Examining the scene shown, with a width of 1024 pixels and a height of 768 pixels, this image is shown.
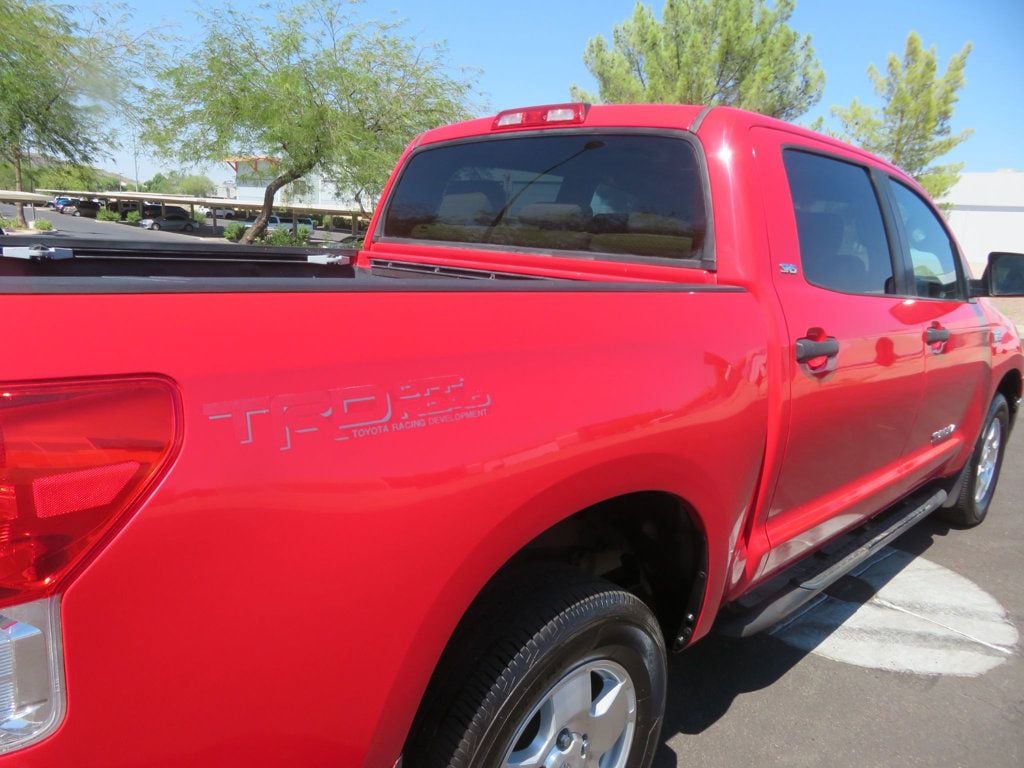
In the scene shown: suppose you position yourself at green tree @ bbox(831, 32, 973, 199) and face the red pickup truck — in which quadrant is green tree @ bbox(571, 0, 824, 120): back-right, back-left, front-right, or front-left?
front-right

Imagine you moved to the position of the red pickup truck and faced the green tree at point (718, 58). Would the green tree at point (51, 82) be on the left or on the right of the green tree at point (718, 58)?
left

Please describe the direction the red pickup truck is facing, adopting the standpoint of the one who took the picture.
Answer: facing away from the viewer and to the right of the viewer

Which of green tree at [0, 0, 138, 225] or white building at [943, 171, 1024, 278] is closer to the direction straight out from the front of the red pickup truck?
the white building

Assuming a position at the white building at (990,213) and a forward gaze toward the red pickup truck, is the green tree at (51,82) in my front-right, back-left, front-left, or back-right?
front-right

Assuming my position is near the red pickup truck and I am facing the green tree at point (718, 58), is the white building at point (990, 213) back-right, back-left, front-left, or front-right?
front-right

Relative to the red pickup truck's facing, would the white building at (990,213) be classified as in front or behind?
in front

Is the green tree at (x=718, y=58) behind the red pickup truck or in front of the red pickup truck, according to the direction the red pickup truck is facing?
in front

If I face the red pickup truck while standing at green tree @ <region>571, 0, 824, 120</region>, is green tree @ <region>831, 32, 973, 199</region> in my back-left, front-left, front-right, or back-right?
back-left

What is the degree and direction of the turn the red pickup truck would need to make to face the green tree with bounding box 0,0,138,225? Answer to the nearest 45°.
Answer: approximately 90° to its left
